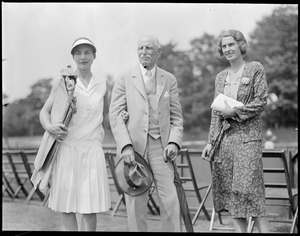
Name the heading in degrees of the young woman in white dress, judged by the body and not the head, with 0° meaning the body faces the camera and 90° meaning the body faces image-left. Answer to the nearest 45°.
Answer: approximately 0°

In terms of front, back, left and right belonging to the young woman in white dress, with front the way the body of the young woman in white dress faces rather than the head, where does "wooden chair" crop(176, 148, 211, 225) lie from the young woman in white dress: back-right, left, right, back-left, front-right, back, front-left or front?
back-left

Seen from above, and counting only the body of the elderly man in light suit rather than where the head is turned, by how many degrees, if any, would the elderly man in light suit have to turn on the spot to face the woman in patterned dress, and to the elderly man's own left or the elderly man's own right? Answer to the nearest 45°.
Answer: approximately 90° to the elderly man's own left

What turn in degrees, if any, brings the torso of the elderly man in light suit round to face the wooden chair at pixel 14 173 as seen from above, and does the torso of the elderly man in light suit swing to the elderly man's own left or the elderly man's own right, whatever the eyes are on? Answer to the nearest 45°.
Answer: approximately 135° to the elderly man's own right

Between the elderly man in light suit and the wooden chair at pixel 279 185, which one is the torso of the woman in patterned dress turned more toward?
the elderly man in light suit

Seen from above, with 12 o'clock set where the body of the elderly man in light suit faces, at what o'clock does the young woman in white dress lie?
The young woman in white dress is roughly at 3 o'clock from the elderly man in light suit.
